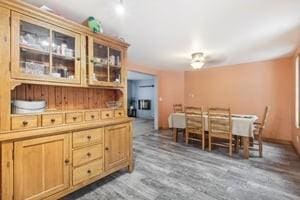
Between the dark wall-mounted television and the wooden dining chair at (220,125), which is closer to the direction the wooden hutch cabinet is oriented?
the wooden dining chair

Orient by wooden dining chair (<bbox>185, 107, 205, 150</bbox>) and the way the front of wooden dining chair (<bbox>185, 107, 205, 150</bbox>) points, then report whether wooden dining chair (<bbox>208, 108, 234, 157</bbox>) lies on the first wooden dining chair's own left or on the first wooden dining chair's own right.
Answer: on the first wooden dining chair's own right

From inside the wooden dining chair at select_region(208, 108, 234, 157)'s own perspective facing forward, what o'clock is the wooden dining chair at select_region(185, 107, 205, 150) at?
the wooden dining chair at select_region(185, 107, 205, 150) is roughly at 8 o'clock from the wooden dining chair at select_region(208, 108, 234, 157).

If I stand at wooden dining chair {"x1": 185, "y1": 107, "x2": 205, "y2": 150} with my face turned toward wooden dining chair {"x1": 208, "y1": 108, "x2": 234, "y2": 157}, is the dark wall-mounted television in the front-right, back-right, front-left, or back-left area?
back-left

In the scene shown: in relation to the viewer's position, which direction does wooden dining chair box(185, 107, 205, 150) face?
facing away from the viewer and to the right of the viewer

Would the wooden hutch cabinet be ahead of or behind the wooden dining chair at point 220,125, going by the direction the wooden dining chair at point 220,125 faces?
behind

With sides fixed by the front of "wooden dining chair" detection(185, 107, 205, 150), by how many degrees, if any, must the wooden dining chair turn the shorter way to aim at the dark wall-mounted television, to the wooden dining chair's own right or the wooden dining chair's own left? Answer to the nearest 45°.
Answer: approximately 90° to the wooden dining chair's own left

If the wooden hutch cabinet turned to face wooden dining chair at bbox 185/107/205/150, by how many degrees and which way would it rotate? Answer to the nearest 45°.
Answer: approximately 45° to its left

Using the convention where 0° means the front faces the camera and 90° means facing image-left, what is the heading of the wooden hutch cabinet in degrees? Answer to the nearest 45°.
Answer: approximately 315°

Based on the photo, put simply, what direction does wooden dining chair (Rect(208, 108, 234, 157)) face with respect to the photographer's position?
facing away from the viewer and to the right of the viewer
